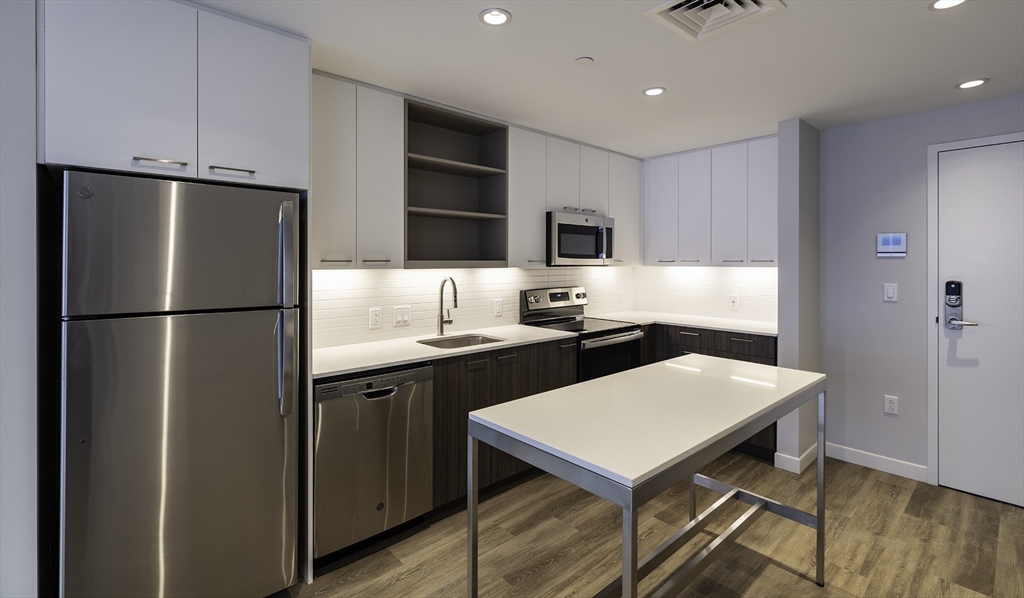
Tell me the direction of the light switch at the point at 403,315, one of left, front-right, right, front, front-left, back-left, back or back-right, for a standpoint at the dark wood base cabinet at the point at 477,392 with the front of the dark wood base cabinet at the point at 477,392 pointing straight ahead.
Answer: back

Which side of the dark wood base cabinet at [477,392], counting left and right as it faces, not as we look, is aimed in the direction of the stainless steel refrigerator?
right

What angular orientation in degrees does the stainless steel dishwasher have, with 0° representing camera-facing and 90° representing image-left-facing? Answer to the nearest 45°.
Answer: approximately 315°

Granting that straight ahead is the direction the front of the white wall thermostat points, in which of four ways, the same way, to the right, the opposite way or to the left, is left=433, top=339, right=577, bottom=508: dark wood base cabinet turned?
to the left

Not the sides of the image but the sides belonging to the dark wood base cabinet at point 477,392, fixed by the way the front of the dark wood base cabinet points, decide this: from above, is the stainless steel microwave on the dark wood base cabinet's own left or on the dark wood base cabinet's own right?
on the dark wood base cabinet's own left

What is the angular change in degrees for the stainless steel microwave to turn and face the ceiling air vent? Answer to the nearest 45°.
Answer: approximately 45° to its right

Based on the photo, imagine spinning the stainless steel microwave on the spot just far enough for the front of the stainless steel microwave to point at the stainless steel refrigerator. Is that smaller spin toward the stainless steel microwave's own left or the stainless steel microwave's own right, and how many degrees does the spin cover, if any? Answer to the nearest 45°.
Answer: approximately 90° to the stainless steel microwave's own right
